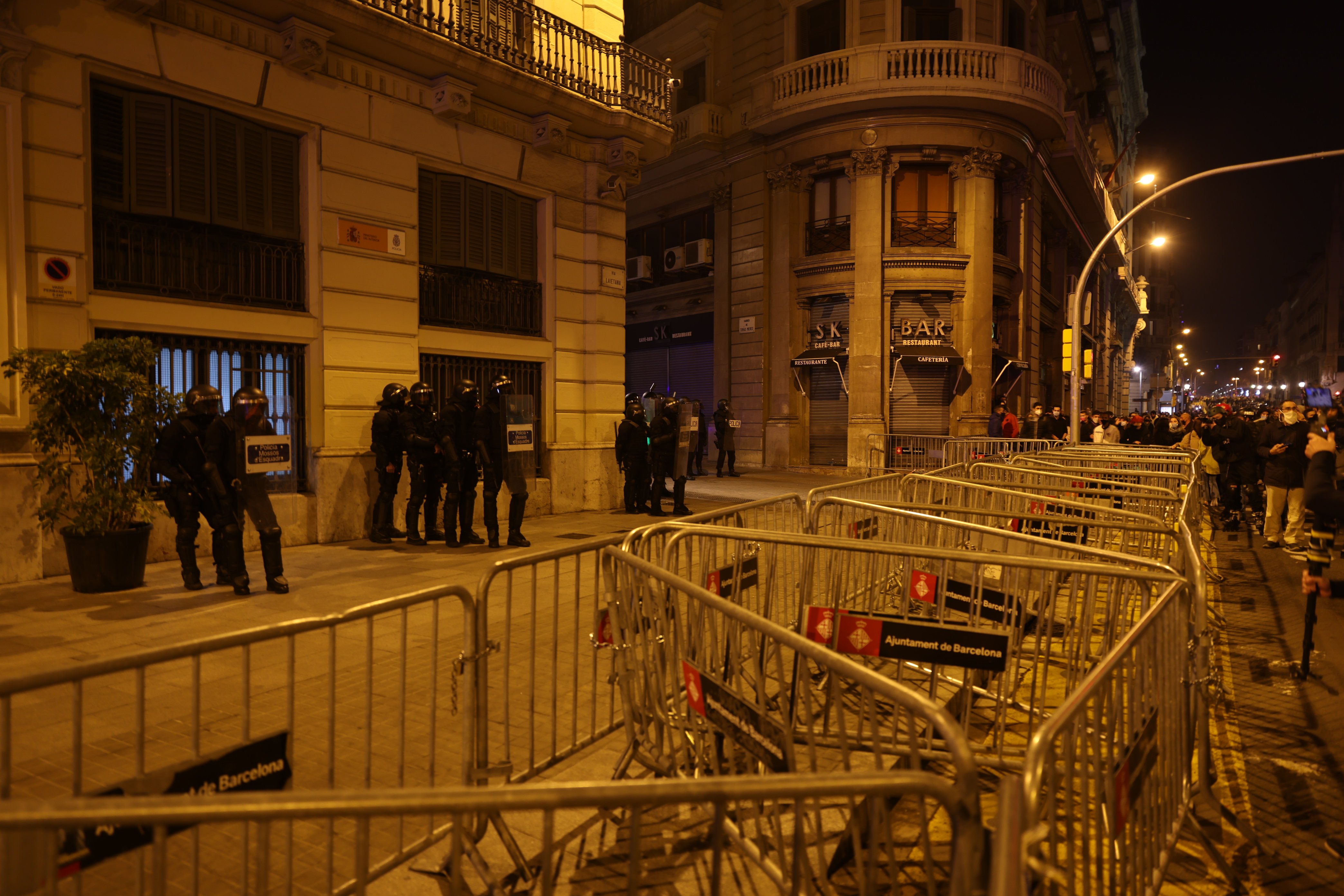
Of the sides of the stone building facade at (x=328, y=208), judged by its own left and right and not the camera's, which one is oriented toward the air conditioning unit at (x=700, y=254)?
left

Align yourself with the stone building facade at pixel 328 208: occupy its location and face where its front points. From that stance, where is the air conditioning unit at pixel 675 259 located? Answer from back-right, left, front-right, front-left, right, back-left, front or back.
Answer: left

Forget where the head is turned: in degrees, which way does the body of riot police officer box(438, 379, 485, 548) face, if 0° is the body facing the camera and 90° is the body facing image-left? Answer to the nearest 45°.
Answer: approximately 315°

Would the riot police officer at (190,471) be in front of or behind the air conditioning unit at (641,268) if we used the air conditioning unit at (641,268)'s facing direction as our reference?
in front

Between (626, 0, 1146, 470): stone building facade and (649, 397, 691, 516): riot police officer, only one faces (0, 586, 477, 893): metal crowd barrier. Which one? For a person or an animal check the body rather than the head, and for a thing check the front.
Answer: the stone building facade

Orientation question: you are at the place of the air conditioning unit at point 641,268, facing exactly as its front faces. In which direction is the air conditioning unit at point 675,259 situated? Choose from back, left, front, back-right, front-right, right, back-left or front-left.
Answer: left

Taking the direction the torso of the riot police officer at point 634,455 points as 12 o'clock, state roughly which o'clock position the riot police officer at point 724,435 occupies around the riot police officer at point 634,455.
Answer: the riot police officer at point 724,435 is roughly at 8 o'clock from the riot police officer at point 634,455.

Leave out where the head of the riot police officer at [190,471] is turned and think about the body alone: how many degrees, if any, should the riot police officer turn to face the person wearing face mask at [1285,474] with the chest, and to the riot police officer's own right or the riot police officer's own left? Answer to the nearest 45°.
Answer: approximately 45° to the riot police officer's own left

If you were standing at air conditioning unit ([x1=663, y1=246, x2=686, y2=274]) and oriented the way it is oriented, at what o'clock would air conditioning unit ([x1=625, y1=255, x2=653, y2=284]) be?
air conditioning unit ([x1=625, y1=255, x2=653, y2=284]) is roughly at 3 o'clock from air conditioning unit ([x1=663, y1=246, x2=686, y2=274]).

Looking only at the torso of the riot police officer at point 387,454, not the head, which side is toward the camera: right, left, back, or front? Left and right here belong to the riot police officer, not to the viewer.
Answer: right

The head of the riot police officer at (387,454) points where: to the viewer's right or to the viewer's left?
to the viewer's right

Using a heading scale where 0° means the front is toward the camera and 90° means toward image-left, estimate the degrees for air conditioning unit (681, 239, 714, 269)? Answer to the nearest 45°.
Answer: approximately 45°

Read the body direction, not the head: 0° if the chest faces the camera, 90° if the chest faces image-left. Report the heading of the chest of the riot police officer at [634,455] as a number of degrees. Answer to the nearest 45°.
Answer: approximately 315°
